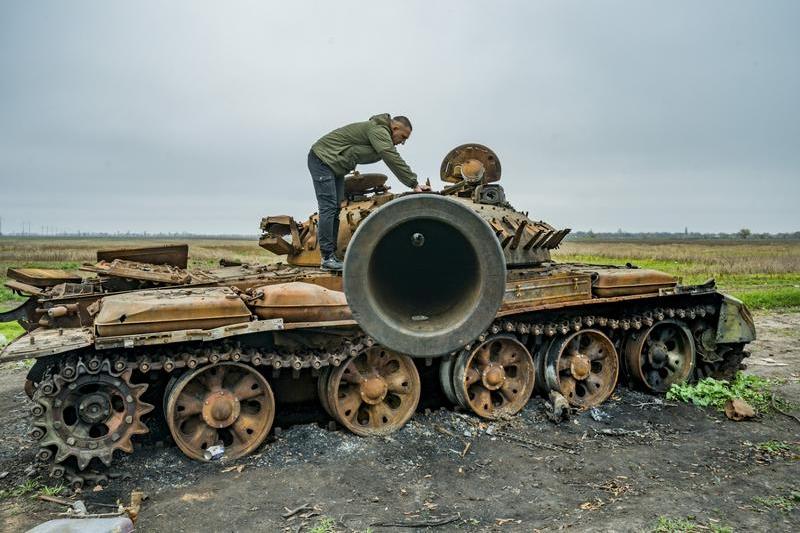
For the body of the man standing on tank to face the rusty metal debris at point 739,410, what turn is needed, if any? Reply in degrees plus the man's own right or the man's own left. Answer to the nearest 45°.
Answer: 0° — they already face it

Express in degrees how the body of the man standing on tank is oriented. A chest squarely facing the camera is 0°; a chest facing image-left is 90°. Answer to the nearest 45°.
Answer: approximately 270°
